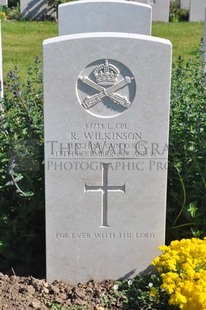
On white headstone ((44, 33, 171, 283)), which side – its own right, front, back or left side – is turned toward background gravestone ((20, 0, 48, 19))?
back

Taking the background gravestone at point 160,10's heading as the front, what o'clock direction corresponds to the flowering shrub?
The flowering shrub is roughly at 12 o'clock from the background gravestone.

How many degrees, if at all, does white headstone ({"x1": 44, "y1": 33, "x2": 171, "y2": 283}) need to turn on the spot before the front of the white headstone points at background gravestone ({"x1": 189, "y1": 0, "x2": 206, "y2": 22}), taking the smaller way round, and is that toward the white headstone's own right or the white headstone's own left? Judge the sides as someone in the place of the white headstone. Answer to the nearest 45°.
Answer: approximately 180°

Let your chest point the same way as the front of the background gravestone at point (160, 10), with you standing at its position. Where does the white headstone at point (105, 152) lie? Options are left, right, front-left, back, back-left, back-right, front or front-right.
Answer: front

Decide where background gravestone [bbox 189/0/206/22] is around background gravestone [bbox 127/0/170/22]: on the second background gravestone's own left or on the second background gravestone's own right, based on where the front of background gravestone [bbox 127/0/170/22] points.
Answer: on the second background gravestone's own left

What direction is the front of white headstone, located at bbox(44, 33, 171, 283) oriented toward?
toward the camera

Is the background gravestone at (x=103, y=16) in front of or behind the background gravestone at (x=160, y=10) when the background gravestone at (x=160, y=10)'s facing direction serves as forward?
in front

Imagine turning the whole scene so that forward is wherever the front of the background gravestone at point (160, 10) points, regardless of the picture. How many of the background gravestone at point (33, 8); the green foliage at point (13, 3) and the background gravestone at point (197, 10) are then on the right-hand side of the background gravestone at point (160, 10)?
2

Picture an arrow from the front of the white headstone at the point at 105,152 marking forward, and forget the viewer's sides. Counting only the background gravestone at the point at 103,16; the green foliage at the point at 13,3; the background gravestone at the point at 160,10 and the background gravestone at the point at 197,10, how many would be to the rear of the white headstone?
4

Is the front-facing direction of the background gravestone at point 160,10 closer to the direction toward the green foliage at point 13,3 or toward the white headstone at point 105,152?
the white headstone
